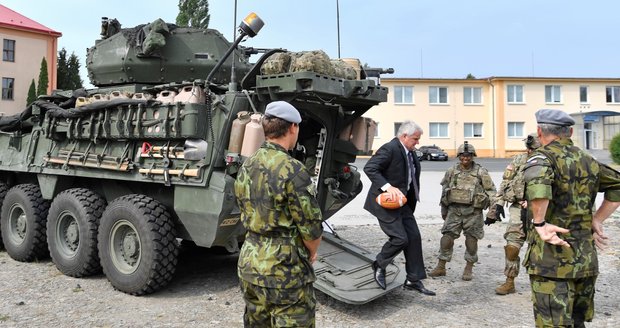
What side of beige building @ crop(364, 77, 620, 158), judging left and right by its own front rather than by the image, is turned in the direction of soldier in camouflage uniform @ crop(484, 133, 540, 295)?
front

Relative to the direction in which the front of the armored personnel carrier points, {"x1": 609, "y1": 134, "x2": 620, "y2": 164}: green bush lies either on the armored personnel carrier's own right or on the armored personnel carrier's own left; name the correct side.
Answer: on the armored personnel carrier's own right

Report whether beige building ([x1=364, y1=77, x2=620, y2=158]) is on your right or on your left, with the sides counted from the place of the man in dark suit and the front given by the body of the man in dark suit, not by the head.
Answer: on your left

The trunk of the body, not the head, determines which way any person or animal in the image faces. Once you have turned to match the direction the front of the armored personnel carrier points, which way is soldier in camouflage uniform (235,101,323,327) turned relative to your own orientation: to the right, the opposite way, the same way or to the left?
to the right

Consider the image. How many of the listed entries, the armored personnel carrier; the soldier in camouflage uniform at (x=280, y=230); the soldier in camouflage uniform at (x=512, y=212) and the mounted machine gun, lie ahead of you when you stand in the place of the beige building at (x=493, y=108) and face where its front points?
4

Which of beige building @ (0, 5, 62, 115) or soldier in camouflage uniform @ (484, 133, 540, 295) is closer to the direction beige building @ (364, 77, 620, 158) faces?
the soldier in camouflage uniform

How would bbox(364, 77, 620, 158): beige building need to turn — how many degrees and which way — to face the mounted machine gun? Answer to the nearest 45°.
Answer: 0° — it already faces it

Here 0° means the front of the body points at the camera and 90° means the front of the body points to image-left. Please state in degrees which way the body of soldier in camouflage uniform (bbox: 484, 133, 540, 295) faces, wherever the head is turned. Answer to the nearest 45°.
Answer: approximately 45°

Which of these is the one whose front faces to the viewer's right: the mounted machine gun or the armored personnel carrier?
the mounted machine gun

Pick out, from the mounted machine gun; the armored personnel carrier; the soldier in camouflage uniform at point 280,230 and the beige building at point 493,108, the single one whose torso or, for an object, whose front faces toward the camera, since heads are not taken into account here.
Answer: the beige building

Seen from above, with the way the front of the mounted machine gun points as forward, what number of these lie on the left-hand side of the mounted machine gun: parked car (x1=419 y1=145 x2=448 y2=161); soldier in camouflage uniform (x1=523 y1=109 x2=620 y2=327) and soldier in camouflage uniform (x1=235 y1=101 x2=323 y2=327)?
1
